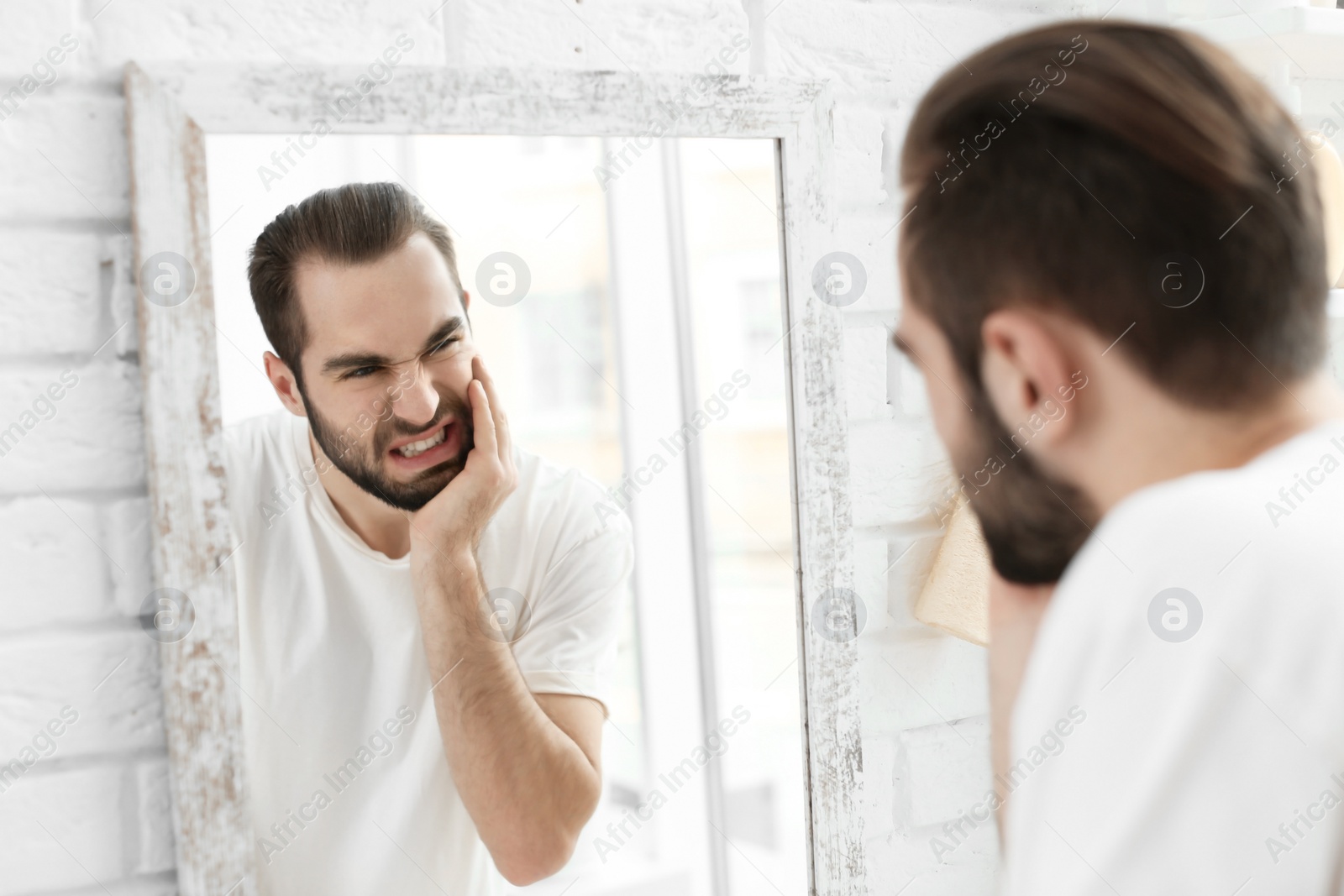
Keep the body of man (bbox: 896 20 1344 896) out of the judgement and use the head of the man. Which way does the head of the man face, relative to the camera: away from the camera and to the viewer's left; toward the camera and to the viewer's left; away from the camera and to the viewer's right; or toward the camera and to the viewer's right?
away from the camera and to the viewer's left

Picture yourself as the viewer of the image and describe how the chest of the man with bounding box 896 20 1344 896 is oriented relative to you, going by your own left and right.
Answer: facing away from the viewer and to the left of the viewer
